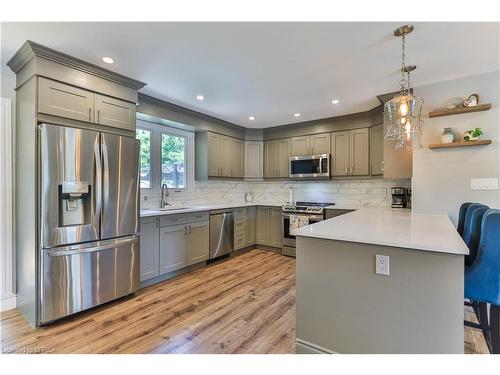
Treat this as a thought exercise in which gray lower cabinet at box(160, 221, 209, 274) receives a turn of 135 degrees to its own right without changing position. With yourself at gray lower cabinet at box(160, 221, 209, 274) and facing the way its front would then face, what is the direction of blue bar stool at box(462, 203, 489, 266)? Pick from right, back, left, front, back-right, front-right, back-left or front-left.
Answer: back-left

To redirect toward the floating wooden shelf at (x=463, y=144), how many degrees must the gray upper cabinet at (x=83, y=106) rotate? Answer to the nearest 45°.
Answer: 0° — it already faces it

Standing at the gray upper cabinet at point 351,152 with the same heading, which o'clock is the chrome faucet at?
The chrome faucet is roughly at 2 o'clock from the gray upper cabinet.

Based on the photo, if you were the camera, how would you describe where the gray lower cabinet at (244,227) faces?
facing the viewer and to the right of the viewer

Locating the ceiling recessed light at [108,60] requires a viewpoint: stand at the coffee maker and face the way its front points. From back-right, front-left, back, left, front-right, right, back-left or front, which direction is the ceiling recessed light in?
front

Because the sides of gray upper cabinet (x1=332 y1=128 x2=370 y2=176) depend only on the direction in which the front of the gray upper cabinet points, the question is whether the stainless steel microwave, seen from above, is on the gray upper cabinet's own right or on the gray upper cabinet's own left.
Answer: on the gray upper cabinet's own right

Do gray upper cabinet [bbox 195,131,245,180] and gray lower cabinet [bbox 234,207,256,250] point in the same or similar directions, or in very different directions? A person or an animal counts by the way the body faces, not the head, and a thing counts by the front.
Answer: same or similar directions

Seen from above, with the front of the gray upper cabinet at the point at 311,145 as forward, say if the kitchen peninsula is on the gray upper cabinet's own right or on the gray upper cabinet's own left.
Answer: on the gray upper cabinet's own left

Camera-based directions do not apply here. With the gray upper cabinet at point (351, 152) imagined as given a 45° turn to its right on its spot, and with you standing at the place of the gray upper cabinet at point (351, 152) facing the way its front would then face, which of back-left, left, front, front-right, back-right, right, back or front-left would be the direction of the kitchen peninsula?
front-left
